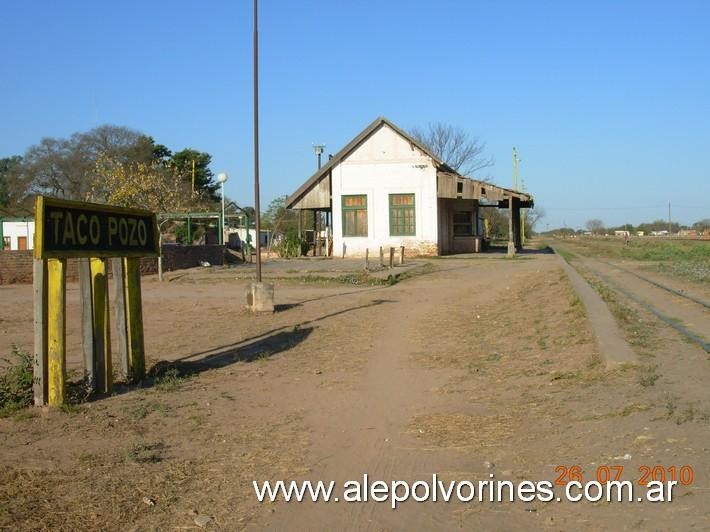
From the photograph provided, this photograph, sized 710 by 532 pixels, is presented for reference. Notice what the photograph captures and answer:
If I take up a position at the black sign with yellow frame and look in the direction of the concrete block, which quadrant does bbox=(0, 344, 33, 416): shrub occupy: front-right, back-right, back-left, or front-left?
back-left

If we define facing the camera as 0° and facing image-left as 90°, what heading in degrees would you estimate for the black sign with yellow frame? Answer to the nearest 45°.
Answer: approximately 315°

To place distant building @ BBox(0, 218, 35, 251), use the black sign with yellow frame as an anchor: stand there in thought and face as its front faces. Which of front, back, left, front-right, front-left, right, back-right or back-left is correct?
back-left

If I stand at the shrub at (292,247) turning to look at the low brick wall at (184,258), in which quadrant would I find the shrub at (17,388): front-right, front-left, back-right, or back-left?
front-left

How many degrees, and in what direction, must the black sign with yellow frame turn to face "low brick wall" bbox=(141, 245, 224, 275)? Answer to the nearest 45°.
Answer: approximately 135° to its left

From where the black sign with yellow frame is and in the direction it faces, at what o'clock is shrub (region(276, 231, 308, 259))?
The shrub is roughly at 8 o'clock from the black sign with yellow frame.

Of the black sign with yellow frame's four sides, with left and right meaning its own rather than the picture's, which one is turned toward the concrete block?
left

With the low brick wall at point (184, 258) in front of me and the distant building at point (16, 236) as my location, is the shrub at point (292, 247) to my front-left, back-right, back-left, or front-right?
front-left
